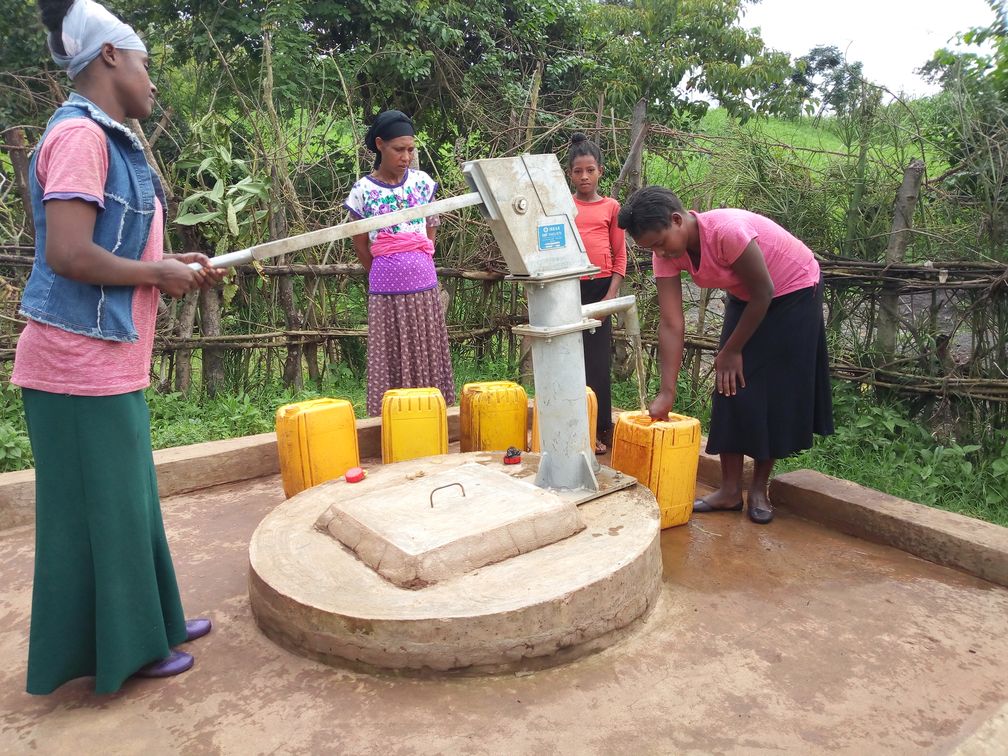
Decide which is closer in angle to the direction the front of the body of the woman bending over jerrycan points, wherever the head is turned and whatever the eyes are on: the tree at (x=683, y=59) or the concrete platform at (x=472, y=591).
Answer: the concrete platform

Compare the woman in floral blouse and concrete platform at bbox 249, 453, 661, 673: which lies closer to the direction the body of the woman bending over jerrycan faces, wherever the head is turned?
the concrete platform

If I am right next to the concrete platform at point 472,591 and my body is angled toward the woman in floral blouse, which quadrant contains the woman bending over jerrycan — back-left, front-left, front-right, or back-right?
front-right

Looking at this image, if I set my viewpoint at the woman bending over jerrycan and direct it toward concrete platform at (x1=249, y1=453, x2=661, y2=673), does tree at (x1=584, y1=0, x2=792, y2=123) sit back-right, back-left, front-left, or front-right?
back-right

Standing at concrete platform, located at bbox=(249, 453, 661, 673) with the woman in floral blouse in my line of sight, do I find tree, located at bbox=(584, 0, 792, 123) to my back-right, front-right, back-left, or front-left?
front-right

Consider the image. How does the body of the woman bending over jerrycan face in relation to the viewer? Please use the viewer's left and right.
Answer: facing the viewer and to the left of the viewer

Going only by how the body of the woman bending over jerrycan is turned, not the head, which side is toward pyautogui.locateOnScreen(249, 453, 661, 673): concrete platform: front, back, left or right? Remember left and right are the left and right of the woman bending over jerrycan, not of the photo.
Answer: front

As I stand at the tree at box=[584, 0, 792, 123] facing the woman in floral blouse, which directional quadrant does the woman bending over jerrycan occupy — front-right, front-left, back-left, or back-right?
front-left

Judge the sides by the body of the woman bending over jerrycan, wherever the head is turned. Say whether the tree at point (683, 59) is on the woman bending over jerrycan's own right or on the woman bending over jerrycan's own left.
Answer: on the woman bending over jerrycan's own right

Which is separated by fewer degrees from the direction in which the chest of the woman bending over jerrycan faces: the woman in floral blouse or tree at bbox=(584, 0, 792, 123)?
the woman in floral blouse

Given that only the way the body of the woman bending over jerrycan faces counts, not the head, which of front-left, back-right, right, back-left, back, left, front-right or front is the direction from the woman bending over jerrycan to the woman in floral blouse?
front-right

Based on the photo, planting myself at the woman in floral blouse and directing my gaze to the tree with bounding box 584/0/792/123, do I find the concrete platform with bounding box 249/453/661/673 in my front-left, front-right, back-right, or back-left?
back-right

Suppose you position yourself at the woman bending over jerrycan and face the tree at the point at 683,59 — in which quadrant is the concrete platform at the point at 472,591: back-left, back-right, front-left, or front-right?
back-left
